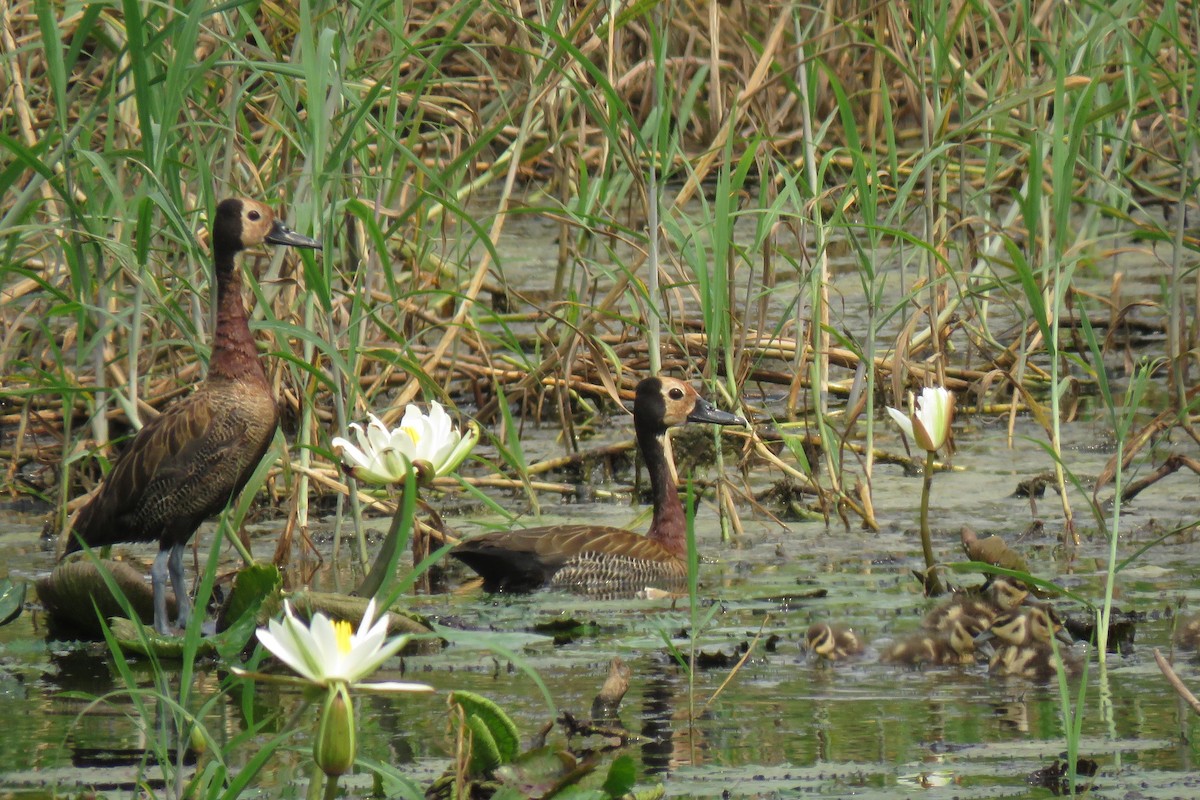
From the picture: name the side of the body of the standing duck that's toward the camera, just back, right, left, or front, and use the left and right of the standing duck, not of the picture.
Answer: right

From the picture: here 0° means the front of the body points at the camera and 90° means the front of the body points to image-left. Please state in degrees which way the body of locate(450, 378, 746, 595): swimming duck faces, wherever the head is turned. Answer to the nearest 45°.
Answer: approximately 270°
